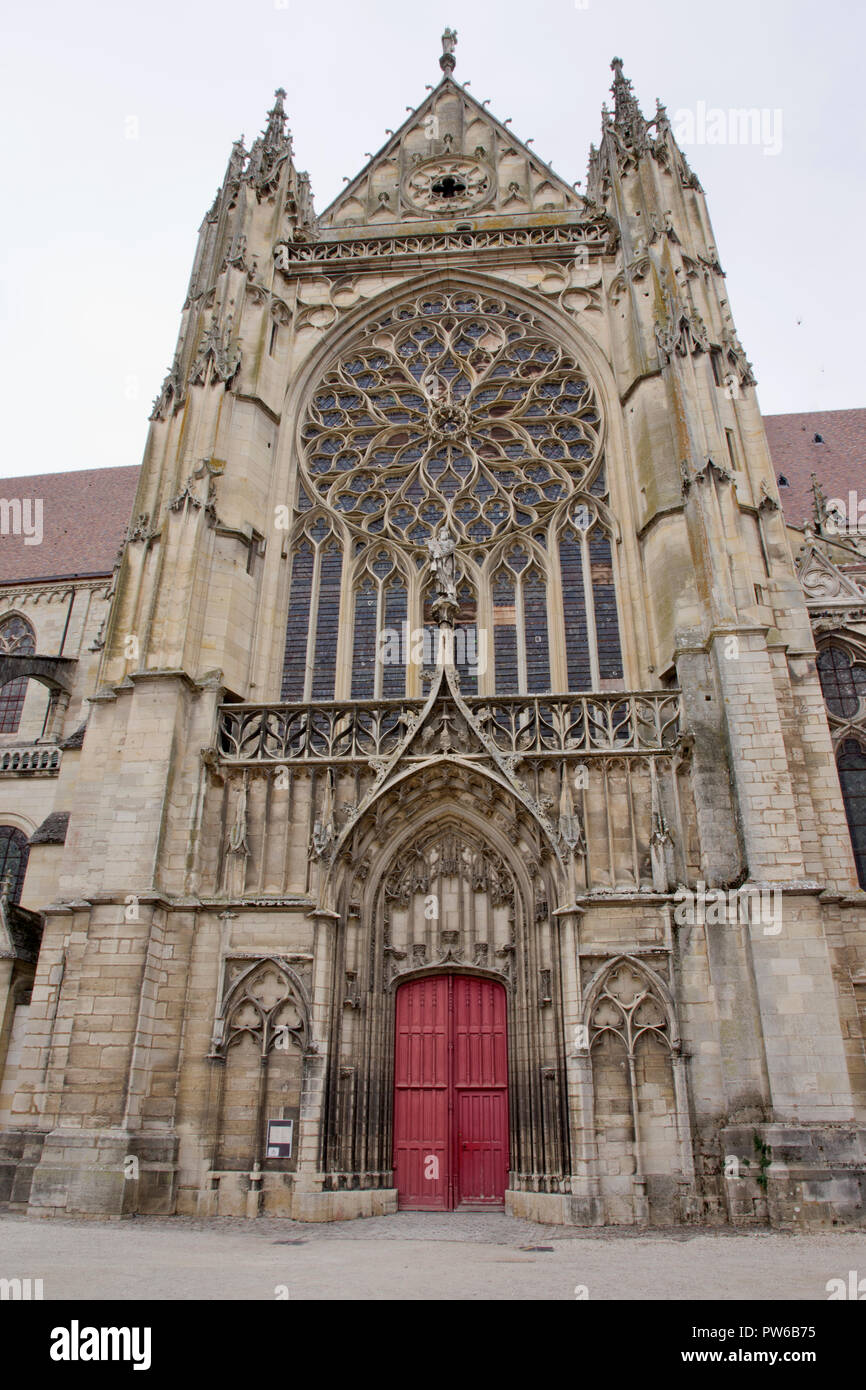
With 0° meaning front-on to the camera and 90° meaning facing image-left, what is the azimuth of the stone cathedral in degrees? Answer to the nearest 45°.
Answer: approximately 0°
